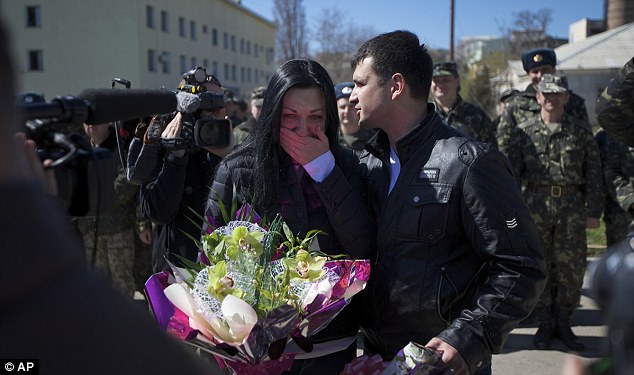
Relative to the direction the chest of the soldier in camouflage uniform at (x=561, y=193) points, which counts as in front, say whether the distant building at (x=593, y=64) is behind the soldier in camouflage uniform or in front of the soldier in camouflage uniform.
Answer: behind

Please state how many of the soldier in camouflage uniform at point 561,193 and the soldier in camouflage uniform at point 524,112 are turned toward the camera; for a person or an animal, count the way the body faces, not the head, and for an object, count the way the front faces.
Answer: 2

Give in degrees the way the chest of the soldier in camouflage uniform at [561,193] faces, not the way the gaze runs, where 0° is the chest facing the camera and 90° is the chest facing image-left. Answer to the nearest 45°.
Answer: approximately 0°

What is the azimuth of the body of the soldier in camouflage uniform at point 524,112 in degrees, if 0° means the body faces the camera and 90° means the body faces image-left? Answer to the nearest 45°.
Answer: approximately 0°

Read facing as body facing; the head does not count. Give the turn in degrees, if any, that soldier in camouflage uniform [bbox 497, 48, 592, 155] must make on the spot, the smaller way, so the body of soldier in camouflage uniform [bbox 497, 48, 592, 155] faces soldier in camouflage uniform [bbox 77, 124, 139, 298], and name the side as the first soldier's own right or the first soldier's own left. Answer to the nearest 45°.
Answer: approximately 45° to the first soldier's own right

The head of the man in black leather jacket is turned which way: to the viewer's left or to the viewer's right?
to the viewer's left

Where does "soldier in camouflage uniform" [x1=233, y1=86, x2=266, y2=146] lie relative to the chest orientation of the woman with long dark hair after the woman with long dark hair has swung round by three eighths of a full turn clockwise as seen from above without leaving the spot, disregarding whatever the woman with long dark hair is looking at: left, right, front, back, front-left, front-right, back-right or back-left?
front-right
